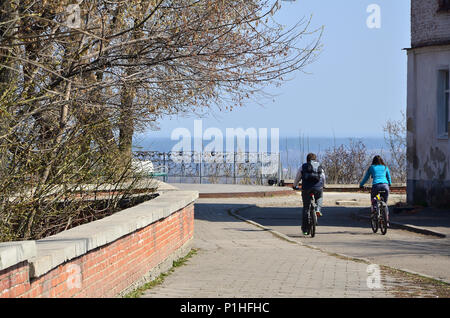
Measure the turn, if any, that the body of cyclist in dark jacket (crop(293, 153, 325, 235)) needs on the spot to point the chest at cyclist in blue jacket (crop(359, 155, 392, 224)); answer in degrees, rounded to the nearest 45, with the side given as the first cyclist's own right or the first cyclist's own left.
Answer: approximately 45° to the first cyclist's own right

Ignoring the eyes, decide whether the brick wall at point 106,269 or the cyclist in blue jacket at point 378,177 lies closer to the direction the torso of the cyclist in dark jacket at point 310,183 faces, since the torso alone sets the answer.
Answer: the cyclist in blue jacket

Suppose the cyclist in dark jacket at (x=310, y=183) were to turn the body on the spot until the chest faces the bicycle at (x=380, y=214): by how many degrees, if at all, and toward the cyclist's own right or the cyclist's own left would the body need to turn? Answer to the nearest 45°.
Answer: approximately 45° to the cyclist's own right

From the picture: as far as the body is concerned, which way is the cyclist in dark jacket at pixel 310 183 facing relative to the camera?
away from the camera

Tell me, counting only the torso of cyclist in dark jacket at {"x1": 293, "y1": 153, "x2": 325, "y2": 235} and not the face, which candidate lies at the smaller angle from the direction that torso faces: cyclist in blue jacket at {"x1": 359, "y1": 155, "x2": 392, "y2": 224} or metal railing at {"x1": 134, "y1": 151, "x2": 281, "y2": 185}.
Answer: the metal railing

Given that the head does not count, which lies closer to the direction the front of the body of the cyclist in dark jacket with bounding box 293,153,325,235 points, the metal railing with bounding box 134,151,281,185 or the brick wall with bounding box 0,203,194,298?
the metal railing
